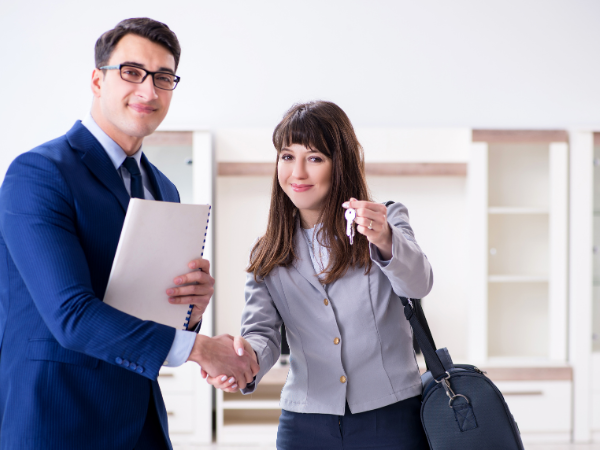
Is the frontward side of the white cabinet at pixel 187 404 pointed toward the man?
yes

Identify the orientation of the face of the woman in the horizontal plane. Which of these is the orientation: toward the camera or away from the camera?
toward the camera

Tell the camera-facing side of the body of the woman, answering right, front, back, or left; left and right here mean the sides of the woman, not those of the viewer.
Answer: front

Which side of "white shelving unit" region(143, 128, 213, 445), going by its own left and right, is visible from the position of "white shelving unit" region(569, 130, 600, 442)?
left

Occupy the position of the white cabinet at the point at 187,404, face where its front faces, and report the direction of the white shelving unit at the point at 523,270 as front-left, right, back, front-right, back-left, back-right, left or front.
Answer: left

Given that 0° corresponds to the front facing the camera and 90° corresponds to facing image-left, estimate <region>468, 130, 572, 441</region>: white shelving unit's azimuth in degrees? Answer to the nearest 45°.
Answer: approximately 0°

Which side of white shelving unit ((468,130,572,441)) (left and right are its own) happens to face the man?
front

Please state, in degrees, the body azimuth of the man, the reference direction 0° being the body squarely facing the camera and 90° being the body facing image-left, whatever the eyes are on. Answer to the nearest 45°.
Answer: approximately 315°

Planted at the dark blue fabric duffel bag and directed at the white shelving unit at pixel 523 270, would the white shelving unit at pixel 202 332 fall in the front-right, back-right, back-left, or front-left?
front-left

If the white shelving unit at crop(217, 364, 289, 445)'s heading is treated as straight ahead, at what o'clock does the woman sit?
The woman is roughly at 12 o'clock from the white shelving unit.

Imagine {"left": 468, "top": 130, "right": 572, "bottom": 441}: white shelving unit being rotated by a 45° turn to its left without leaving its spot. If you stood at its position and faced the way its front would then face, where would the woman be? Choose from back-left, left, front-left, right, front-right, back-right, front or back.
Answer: front-right

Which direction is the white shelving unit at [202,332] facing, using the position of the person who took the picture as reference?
facing the viewer
